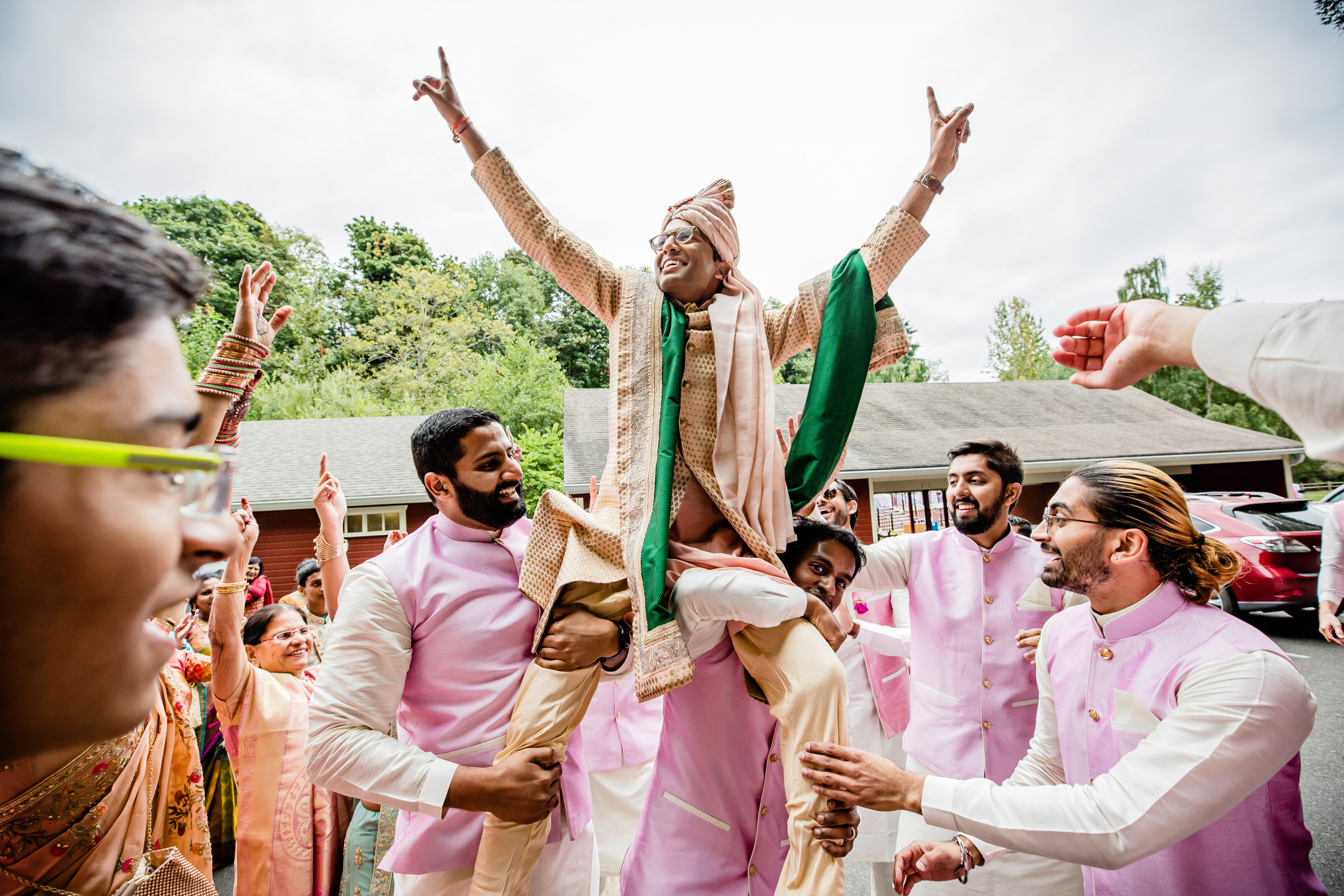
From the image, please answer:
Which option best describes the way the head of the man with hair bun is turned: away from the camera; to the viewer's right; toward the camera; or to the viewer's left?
to the viewer's left

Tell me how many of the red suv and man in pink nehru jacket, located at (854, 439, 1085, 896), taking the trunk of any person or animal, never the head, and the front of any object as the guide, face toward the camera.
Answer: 1

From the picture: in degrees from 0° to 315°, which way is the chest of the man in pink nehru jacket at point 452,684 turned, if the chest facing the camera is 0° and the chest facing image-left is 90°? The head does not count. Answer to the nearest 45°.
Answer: approximately 315°

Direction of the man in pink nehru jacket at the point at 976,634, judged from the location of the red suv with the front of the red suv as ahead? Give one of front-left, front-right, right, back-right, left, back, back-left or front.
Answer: back-left

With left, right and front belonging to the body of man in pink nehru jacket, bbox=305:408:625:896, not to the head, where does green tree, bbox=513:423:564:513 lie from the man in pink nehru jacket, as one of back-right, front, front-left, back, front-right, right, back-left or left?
back-left

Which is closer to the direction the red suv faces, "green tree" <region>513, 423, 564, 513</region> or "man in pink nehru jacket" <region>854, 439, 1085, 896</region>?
the green tree

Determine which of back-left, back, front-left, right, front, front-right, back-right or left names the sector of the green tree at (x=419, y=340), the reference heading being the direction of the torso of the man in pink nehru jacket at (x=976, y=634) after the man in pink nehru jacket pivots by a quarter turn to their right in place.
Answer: front-right

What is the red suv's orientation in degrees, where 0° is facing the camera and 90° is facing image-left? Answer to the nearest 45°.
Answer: approximately 135°

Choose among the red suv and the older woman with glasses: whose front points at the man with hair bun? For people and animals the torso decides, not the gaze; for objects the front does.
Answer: the older woman with glasses

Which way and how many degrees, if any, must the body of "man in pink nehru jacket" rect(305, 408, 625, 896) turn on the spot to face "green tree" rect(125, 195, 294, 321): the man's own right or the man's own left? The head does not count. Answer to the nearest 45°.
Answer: approximately 135° to the man's own left

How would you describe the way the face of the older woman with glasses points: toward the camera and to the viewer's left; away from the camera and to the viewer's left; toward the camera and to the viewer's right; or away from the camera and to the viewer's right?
toward the camera and to the viewer's right

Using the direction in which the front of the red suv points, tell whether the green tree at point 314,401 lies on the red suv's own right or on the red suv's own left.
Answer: on the red suv's own left

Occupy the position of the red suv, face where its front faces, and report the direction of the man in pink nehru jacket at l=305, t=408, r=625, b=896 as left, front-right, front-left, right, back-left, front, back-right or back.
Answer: back-left
